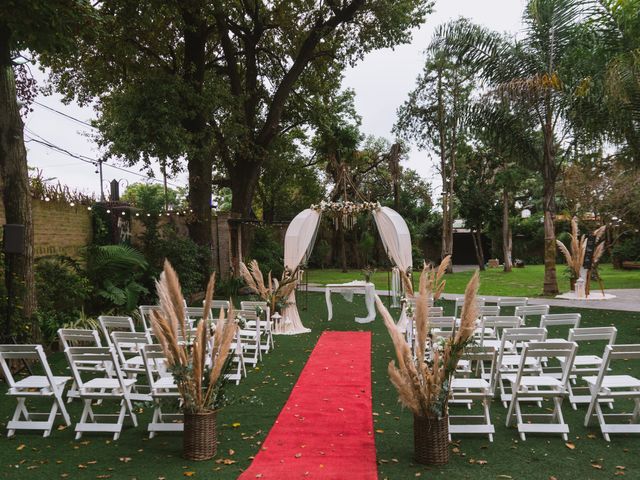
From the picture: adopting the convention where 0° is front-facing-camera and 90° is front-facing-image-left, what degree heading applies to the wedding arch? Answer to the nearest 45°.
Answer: approximately 0°

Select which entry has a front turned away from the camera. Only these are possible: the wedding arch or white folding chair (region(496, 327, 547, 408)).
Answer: the white folding chair

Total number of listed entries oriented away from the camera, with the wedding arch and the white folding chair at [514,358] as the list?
1

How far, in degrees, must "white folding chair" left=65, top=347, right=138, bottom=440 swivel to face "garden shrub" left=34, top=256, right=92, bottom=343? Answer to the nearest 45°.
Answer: approximately 45° to its left

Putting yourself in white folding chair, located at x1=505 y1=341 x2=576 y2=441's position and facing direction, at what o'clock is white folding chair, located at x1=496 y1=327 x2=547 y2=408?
white folding chair, located at x1=496 y1=327 x2=547 y2=408 is roughly at 1 o'clock from white folding chair, located at x1=505 y1=341 x2=576 y2=441.

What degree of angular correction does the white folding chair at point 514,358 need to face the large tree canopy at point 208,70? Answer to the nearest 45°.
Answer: approximately 45° to its left

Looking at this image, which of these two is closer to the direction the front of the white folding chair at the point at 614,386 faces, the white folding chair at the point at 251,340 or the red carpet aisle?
the white folding chair

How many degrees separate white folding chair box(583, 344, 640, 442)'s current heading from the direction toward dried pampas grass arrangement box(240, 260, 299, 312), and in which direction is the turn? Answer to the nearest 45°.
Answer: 0° — it already faces it

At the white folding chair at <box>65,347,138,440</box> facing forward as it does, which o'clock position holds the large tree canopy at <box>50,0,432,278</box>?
The large tree canopy is roughly at 11 o'clock from the white folding chair.

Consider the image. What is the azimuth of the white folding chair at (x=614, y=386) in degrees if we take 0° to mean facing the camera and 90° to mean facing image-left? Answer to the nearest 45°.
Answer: approximately 135°

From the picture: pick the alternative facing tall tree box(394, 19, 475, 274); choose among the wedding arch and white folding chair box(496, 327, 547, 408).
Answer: the white folding chair

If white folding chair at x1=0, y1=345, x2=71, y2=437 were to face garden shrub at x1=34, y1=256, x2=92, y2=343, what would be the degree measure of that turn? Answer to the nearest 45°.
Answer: approximately 45° to its left

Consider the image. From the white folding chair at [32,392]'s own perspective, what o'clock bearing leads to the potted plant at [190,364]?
The potted plant is roughly at 3 o'clock from the white folding chair.

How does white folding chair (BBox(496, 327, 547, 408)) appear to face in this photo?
away from the camera
